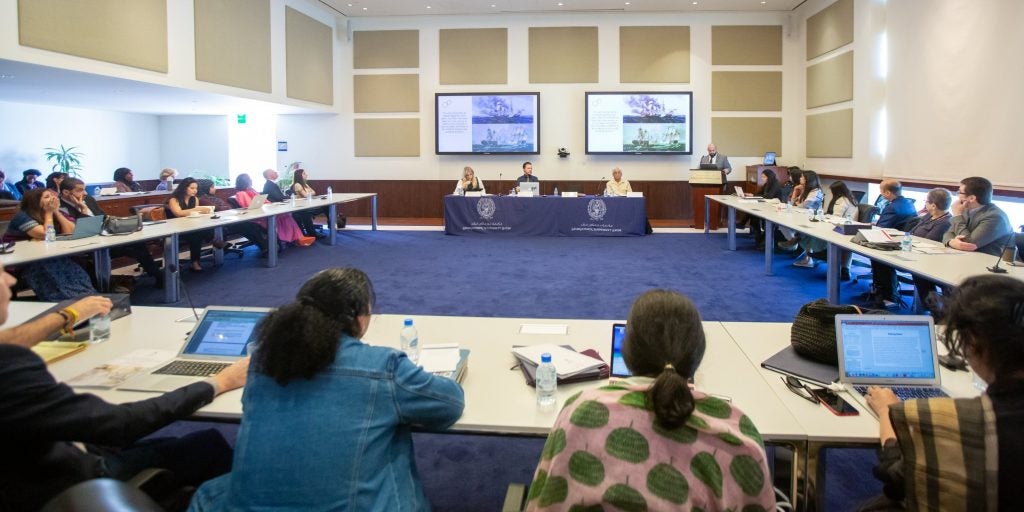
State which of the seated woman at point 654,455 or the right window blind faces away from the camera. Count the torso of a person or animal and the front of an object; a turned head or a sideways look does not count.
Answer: the seated woman

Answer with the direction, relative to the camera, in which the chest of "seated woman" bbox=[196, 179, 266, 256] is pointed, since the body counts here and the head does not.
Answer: to the viewer's right

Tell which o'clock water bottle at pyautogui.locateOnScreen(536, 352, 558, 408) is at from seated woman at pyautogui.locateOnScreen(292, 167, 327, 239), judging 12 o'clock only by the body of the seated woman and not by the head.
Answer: The water bottle is roughly at 3 o'clock from the seated woman.

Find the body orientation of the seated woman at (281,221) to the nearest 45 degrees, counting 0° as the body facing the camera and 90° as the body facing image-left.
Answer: approximately 270°

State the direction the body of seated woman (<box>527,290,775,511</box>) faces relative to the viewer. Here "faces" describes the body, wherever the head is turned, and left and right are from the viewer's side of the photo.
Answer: facing away from the viewer

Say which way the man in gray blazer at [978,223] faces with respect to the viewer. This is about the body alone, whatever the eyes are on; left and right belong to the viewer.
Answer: facing to the left of the viewer

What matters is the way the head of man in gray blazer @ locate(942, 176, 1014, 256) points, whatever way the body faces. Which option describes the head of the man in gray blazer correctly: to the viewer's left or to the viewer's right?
to the viewer's left

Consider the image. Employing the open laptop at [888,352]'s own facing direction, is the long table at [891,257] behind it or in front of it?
behind

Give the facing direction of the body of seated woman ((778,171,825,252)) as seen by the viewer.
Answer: to the viewer's left

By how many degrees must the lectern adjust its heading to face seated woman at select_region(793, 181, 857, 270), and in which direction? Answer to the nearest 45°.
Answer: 0° — it already faces them
